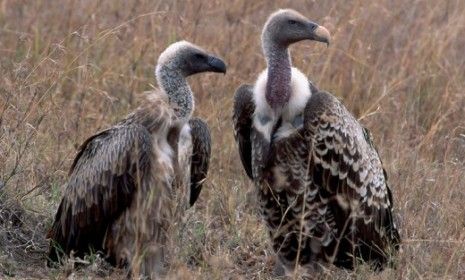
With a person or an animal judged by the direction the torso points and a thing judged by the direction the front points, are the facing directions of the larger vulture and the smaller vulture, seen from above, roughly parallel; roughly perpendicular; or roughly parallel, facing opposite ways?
roughly perpendicular

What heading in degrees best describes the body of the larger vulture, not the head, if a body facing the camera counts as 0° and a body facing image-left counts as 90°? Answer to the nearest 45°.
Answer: approximately 45°
